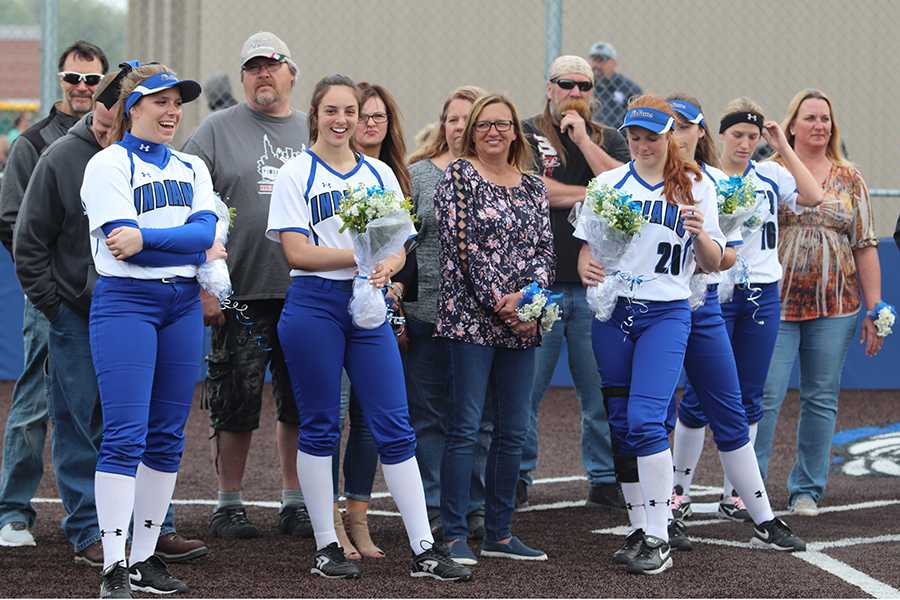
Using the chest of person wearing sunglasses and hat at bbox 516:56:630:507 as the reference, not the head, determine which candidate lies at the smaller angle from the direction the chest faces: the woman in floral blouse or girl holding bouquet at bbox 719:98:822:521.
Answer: the woman in floral blouse

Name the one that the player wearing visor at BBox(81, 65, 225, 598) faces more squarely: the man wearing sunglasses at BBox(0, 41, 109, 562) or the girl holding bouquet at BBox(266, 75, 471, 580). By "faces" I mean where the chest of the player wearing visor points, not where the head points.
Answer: the girl holding bouquet

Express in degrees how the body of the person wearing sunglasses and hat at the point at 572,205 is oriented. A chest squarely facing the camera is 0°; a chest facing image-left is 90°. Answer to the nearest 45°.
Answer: approximately 0°

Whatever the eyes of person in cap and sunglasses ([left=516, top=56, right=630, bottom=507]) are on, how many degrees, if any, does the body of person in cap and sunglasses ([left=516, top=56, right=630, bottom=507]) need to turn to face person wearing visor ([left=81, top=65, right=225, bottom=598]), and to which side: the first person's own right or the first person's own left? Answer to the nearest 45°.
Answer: approximately 45° to the first person's own right

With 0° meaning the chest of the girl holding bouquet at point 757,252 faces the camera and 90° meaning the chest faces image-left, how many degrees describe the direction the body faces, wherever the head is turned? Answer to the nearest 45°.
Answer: approximately 45°

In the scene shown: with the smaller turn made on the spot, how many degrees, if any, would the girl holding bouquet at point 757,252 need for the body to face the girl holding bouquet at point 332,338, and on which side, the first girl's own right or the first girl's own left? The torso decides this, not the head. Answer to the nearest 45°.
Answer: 0° — they already face them

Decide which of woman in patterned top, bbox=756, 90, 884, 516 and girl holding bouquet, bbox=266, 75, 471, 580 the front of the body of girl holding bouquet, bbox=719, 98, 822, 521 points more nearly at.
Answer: the girl holding bouquet
